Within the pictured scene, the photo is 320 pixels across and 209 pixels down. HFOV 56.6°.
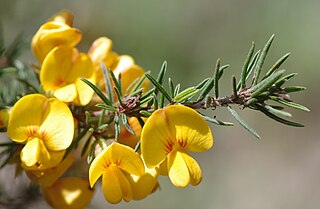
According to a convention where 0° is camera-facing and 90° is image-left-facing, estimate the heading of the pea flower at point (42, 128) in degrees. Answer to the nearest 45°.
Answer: approximately 0°

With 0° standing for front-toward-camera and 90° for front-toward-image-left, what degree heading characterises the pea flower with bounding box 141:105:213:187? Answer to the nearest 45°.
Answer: approximately 0°

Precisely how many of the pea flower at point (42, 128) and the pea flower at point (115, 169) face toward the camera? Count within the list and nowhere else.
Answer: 2
